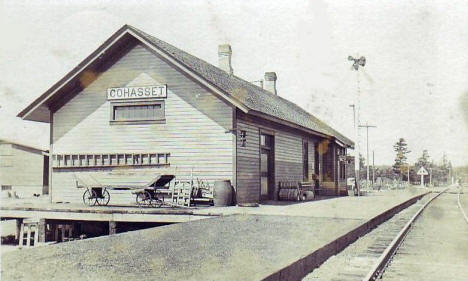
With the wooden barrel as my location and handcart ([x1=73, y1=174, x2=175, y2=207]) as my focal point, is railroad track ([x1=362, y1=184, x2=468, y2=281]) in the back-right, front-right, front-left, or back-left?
back-left

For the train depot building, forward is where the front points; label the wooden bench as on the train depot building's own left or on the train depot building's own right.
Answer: on the train depot building's own left

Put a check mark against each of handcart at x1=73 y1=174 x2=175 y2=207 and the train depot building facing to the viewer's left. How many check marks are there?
0

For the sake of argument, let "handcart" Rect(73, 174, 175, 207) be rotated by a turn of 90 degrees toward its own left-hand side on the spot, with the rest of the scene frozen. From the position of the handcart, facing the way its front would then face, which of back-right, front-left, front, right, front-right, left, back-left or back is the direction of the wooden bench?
front-right

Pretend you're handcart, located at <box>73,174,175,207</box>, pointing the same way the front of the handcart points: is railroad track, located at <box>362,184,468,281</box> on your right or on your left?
on your right

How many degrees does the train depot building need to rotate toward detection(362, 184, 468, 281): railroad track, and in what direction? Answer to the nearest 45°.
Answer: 0° — it already faces it

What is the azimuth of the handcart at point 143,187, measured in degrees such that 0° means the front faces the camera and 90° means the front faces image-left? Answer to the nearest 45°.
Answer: approximately 270°

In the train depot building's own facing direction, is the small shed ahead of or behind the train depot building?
behind

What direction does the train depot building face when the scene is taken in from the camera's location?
facing the viewer and to the right of the viewer

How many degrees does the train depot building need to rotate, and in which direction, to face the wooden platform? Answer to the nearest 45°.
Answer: approximately 45° to its right
